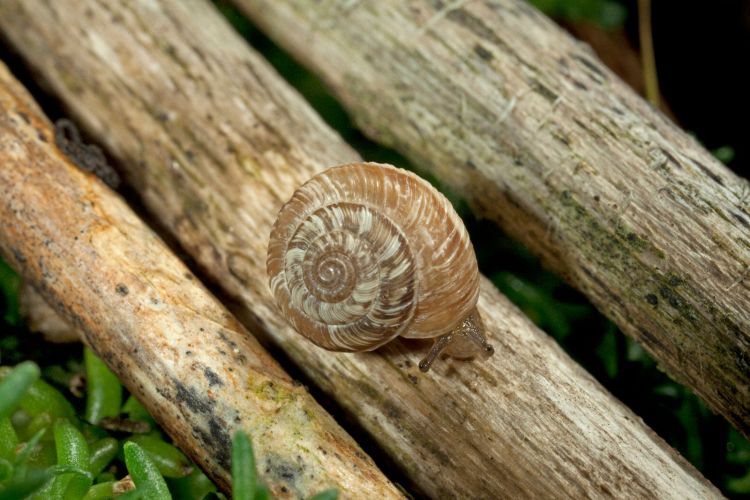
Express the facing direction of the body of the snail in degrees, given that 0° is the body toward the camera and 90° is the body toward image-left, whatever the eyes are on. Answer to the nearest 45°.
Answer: approximately 315°
